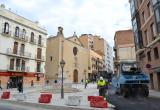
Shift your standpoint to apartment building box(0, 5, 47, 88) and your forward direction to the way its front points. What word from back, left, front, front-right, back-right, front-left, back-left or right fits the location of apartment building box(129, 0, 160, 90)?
front

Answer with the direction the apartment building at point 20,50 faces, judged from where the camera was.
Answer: facing the viewer and to the right of the viewer

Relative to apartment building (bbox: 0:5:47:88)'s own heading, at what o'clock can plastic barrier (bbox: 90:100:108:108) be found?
The plastic barrier is roughly at 1 o'clock from the apartment building.
